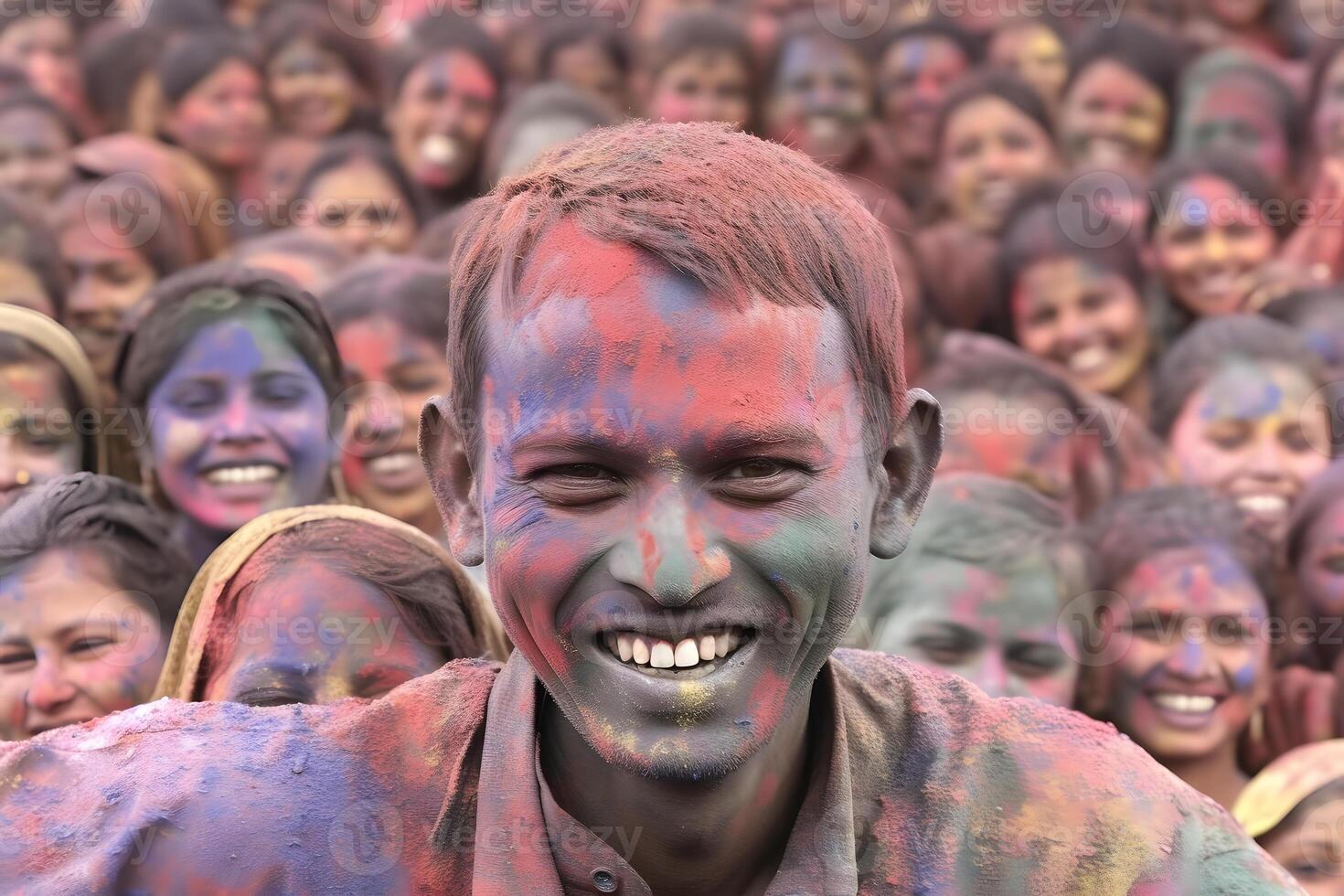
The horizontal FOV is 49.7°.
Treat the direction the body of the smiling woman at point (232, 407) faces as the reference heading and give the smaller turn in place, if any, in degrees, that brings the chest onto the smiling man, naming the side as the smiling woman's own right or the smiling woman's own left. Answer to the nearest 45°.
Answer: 0° — they already face them

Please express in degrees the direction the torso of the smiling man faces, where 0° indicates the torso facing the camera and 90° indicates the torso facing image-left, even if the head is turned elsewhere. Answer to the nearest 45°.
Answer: approximately 0°

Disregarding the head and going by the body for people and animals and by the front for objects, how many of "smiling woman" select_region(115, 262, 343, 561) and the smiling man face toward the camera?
2

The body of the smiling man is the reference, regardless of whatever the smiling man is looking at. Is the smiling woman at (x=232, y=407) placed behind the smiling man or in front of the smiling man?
behind

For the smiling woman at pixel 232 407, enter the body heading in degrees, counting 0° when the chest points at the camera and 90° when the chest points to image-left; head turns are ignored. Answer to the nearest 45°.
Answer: approximately 0°
